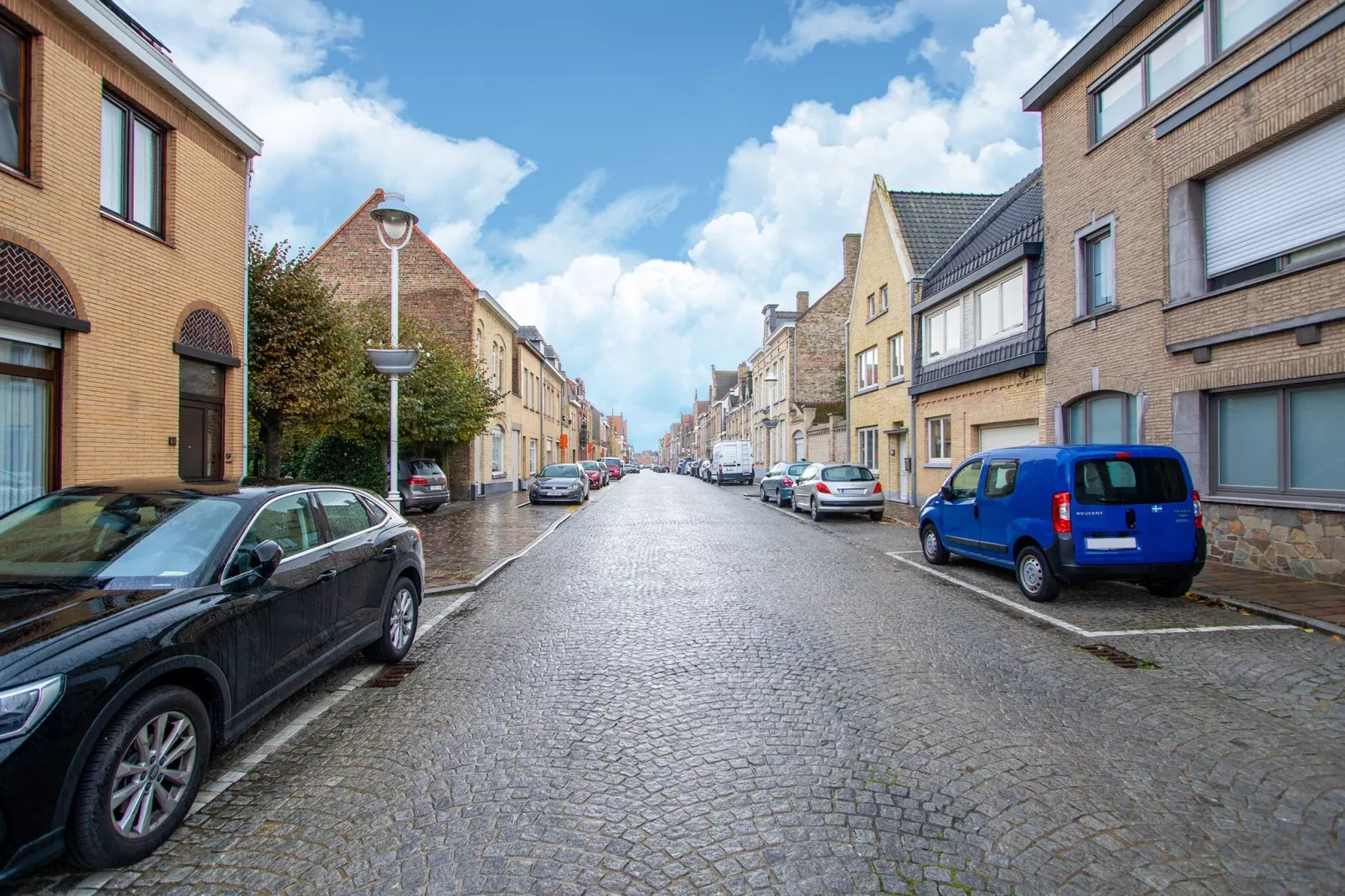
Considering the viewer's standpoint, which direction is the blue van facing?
facing away from the viewer and to the left of the viewer

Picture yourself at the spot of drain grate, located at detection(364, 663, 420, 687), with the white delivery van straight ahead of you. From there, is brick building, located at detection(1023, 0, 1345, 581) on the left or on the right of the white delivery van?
right

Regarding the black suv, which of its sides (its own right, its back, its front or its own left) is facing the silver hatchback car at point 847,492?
back

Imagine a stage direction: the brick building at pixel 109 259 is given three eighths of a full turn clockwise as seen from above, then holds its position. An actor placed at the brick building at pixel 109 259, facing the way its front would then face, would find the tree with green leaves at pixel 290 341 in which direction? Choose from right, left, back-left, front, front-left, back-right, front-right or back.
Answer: back-right

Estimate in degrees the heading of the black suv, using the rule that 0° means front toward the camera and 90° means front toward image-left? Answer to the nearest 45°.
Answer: approximately 45°

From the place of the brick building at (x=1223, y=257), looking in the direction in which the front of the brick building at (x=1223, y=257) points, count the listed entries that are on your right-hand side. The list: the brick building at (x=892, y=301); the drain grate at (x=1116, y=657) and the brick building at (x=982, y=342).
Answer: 2

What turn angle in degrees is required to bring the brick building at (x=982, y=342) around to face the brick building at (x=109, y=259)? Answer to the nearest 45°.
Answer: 0° — it already faces it

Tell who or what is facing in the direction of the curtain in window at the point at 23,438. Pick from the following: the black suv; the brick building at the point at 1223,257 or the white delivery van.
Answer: the brick building

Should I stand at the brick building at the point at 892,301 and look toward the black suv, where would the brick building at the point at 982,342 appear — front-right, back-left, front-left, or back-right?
front-left

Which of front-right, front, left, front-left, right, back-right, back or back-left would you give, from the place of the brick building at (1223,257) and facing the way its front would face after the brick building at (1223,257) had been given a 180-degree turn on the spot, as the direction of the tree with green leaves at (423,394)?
back-left

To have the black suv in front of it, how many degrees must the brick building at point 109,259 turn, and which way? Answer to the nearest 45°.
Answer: approximately 45° to its right

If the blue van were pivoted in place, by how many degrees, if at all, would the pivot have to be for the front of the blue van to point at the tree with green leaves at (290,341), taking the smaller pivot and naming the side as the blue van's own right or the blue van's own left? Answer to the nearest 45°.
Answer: approximately 45° to the blue van's own left

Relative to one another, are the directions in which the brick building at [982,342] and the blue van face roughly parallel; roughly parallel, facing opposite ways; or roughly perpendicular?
roughly perpendicular

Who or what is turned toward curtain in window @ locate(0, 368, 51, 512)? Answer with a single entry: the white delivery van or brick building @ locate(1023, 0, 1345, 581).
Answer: the brick building

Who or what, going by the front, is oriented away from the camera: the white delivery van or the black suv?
the white delivery van

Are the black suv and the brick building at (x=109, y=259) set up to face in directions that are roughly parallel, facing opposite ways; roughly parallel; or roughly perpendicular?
roughly perpendicular

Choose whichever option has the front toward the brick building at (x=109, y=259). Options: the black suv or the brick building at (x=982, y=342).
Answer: the brick building at (x=982, y=342)

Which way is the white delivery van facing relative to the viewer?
away from the camera
